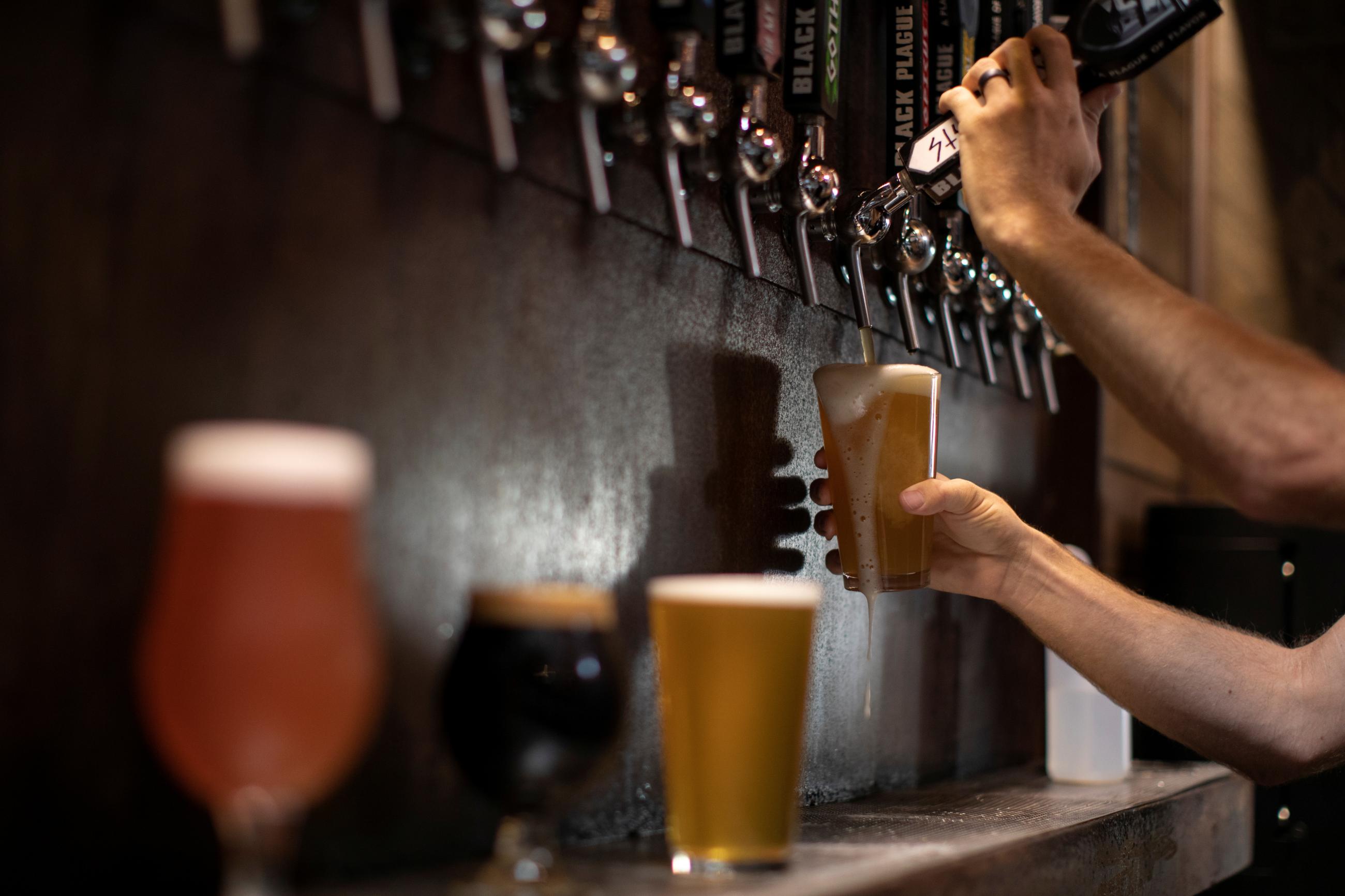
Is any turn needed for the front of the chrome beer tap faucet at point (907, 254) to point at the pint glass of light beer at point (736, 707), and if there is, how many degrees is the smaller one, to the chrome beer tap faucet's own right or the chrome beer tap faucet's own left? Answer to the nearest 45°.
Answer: approximately 45° to the chrome beer tap faucet's own right

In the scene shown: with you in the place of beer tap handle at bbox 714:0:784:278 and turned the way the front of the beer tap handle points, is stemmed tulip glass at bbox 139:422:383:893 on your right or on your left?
on your right

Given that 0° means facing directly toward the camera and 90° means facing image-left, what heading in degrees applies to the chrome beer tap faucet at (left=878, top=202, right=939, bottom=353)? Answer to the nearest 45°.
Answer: approximately 315°

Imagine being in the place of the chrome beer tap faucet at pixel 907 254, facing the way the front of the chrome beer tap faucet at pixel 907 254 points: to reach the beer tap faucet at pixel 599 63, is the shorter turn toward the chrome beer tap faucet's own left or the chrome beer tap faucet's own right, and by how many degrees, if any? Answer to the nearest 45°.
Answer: approximately 45° to the chrome beer tap faucet's own right

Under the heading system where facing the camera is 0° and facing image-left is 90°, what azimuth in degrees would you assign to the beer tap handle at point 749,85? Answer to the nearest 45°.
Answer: approximately 315°

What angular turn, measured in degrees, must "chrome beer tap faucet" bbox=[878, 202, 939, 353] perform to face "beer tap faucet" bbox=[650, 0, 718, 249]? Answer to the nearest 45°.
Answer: approximately 45° to its right

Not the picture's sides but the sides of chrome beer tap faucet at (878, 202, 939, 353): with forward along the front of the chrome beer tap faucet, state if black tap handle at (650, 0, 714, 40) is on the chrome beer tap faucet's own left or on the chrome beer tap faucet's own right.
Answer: on the chrome beer tap faucet's own right
